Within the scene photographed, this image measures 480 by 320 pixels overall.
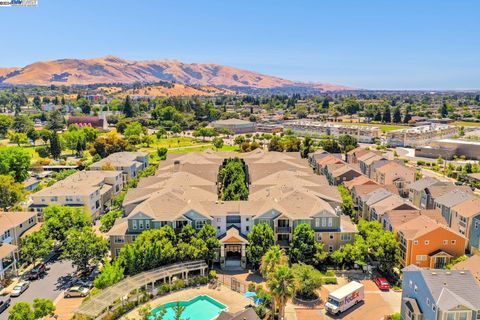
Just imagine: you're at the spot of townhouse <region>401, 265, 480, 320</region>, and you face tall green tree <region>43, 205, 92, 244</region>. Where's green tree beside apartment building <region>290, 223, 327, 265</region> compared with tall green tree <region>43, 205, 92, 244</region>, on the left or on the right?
right

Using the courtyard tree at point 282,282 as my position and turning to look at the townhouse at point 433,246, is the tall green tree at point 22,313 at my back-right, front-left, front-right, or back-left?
back-left

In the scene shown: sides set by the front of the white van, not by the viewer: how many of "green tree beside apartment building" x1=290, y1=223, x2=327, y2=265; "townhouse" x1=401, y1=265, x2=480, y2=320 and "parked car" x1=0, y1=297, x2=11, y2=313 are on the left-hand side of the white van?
1
